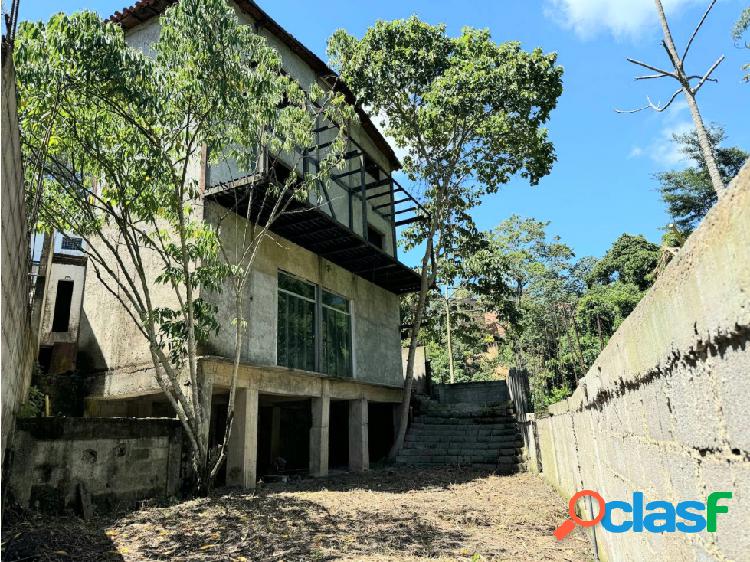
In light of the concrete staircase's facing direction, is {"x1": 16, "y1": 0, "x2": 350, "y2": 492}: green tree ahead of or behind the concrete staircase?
ahead

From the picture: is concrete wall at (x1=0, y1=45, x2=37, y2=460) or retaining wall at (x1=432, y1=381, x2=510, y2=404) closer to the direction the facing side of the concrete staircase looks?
the concrete wall

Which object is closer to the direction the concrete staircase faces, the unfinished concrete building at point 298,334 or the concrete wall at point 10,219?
the concrete wall

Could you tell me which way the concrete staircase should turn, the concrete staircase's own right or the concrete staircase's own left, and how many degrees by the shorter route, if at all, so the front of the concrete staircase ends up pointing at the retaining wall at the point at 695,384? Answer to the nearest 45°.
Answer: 0° — it already faces it

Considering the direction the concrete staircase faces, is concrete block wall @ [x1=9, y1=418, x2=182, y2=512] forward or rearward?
forward

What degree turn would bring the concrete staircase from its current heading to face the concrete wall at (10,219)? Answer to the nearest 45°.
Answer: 0° — it already faces it

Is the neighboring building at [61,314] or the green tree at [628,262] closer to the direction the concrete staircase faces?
the neighboring building

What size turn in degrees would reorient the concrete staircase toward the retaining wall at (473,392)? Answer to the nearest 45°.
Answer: approximately 180°

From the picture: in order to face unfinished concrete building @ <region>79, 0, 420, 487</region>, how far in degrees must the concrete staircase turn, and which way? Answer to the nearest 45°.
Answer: approximately 45° to its right

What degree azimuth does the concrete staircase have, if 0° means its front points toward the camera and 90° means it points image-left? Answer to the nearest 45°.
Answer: approximately 0°
